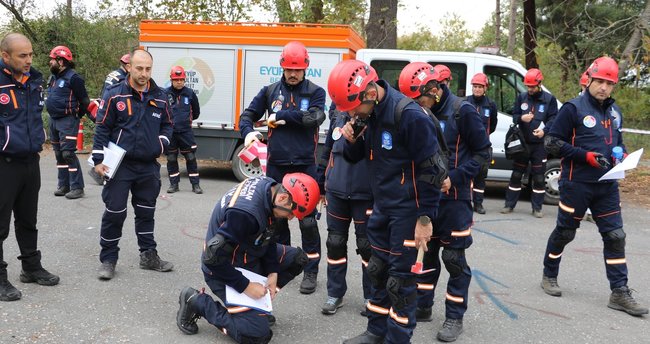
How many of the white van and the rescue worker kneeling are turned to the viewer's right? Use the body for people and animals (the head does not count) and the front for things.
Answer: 2

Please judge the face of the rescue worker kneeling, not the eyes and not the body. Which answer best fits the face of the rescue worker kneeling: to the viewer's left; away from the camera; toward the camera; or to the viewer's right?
to the viewer's right

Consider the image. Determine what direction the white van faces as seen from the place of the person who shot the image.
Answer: facing to the right of the viewer

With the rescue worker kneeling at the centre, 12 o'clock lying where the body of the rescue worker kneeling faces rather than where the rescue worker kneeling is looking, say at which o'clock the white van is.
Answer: The white van is roughly at 10 o'clock from the rescue worker kneeling.

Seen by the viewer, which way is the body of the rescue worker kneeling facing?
to the viewer's right

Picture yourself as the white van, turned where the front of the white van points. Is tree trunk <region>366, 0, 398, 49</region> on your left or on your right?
on your left

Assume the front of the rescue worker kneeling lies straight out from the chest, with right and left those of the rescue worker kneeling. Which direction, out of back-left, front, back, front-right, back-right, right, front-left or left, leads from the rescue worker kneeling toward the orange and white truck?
left

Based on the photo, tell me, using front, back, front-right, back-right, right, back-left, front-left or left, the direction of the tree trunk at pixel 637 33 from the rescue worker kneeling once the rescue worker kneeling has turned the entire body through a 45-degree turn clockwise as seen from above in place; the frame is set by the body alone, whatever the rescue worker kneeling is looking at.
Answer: left

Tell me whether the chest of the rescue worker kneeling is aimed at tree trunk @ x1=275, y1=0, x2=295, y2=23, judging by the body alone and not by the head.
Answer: no

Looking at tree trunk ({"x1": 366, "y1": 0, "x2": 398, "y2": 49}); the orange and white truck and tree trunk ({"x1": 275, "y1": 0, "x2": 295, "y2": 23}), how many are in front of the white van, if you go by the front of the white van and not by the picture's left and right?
0

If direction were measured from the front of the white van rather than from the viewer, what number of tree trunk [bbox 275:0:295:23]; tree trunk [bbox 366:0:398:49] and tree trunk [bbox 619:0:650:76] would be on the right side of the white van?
0

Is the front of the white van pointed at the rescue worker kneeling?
no

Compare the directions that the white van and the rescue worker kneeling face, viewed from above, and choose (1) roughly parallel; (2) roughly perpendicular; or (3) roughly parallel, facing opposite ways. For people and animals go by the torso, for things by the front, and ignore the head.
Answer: roughly parallel

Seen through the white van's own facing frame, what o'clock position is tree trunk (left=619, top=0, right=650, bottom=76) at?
The tree trunk is roughly at 10 o'clock from the white van.

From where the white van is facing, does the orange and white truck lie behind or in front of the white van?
behind
